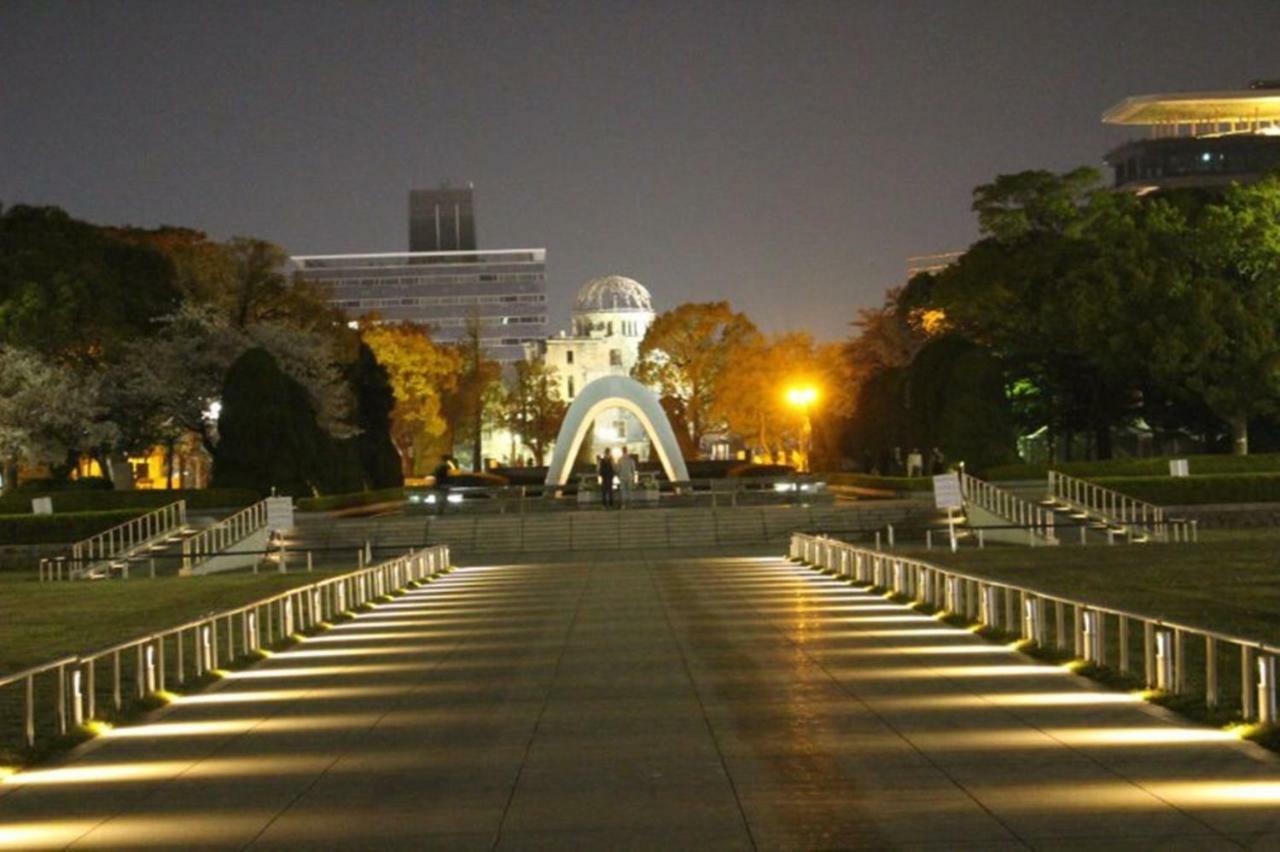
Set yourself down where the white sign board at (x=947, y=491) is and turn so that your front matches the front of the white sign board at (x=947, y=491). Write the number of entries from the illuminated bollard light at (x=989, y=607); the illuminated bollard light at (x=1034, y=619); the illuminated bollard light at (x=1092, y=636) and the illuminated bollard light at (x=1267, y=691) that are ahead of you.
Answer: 4

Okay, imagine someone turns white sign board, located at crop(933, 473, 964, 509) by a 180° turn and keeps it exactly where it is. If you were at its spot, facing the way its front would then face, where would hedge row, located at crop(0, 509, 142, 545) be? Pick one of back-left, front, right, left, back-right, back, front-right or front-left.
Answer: left

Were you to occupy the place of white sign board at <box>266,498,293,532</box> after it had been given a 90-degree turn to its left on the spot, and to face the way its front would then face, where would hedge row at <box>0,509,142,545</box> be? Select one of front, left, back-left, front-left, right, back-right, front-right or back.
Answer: back-left

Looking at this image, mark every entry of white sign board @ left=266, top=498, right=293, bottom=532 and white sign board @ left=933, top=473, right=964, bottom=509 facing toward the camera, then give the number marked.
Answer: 2

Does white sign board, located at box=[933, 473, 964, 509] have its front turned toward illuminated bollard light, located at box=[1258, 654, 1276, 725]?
yes

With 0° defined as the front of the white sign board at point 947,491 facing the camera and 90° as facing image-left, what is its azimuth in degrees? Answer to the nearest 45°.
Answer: approximately 0°

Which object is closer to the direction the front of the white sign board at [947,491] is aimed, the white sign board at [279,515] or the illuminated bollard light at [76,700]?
the illuminated bollard light

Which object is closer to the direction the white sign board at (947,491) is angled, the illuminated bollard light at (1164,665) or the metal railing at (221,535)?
the illuminated bollard light

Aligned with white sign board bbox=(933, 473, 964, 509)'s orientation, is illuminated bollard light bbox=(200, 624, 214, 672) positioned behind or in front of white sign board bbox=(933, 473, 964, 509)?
in front

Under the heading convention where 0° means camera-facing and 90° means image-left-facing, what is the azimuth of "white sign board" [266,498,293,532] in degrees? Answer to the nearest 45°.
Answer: approximately 0°

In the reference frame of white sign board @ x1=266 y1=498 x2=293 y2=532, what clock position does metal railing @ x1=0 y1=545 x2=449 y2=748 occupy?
The metal railing is roughly at 12 o'clock from the white sign board.

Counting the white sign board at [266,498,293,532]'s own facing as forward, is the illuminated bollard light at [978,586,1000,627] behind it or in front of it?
in front

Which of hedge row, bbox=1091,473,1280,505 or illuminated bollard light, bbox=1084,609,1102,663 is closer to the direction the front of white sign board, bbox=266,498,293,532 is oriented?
the illuminated bollard light

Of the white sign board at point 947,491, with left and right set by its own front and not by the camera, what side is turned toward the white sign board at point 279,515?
right

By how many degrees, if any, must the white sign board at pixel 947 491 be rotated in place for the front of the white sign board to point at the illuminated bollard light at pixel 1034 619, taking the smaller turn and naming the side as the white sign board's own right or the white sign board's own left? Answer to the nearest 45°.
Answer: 0° — it already faces it
